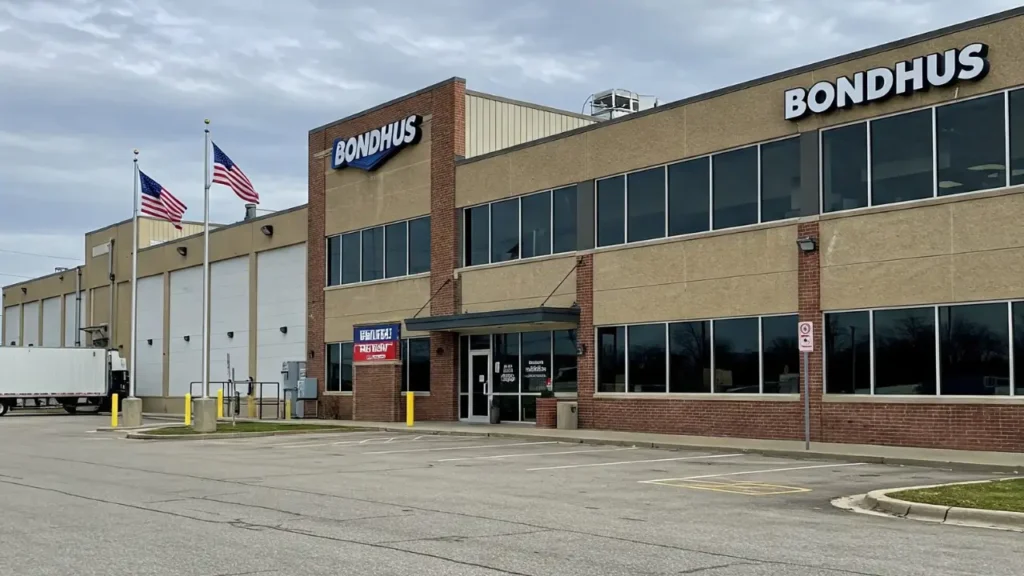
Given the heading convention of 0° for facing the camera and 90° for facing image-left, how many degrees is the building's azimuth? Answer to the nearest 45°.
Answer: approximately 45°

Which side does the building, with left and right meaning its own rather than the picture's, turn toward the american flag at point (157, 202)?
right

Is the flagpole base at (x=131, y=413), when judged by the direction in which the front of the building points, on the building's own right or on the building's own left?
on the building's own right
